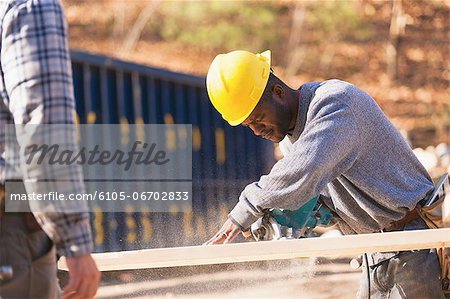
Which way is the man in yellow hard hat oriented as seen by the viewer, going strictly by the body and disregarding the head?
to the viewer's left

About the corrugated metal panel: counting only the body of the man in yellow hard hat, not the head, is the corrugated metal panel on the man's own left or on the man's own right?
on the man's own right

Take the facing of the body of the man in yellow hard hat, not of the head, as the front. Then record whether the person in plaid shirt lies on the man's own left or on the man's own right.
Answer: on the man's own left
